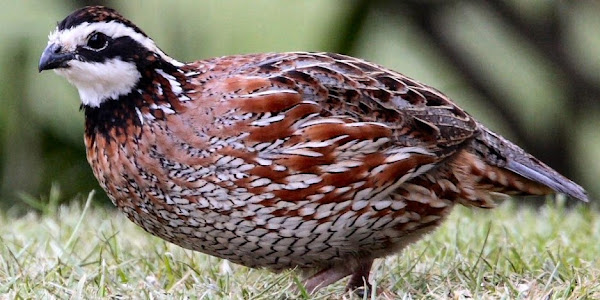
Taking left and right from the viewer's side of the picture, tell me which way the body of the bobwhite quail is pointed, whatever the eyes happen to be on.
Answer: facing to the left of the viewer
